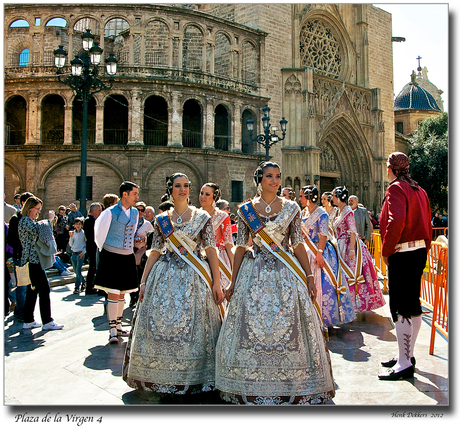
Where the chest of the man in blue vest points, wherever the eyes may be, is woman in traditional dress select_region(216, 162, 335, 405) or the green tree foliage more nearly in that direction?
the woman in traditional dress

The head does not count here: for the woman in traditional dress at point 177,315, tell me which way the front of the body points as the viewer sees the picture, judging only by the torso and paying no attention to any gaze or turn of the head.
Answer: toward the camera

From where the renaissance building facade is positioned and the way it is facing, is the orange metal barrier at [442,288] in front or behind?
in front

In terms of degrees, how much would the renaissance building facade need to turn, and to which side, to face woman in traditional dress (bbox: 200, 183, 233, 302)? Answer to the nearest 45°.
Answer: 0° — it already faces them

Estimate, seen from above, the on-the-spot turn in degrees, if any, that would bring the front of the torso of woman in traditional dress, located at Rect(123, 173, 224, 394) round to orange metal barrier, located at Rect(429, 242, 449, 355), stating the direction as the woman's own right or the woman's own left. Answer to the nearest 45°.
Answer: approximately 90° to the woman's own left

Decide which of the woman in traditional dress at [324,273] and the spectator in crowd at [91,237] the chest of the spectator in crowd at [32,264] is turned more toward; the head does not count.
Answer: the woman in traditional dress

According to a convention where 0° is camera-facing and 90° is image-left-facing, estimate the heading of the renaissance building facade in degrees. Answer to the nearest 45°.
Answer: approximately 0°

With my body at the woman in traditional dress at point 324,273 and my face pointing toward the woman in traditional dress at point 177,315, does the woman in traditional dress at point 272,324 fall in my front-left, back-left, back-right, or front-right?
front-left

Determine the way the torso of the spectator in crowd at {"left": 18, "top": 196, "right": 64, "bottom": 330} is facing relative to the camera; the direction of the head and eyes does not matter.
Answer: to the viewer's right

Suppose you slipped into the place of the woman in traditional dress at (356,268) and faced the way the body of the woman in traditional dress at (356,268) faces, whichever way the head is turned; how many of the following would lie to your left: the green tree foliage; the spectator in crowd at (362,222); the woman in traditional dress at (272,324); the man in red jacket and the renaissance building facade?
2

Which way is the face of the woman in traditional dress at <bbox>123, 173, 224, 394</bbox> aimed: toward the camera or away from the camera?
toward the camera

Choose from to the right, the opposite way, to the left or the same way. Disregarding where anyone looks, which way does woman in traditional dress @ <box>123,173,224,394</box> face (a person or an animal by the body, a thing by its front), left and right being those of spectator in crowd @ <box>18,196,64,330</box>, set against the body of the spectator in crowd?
to the right

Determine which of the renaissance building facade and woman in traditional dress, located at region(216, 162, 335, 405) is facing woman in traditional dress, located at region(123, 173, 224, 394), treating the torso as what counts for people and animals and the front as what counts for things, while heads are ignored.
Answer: the renaissance building facade

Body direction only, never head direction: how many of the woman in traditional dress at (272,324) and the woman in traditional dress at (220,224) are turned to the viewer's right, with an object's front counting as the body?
0

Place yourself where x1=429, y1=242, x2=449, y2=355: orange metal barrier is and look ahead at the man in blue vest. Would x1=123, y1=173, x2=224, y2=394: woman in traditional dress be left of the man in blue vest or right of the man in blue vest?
left

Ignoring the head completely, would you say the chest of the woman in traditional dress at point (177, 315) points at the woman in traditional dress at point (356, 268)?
no
